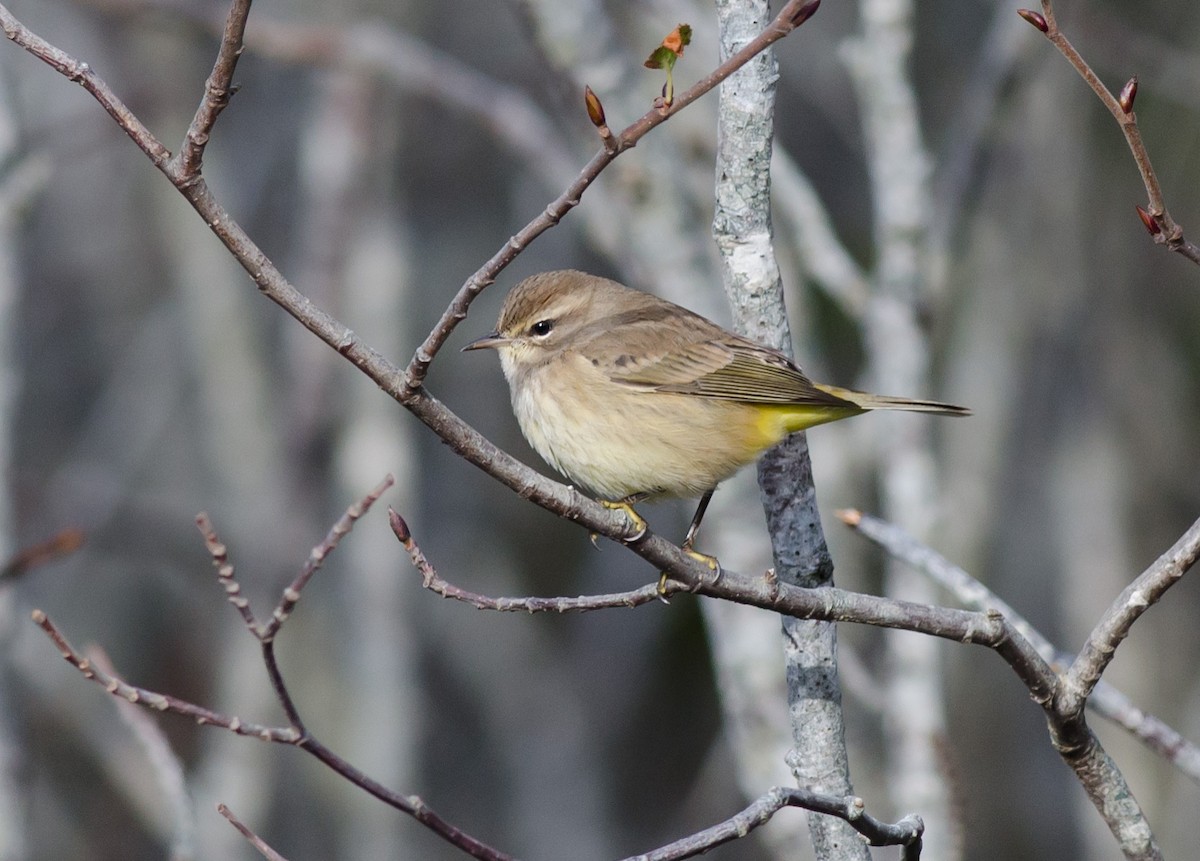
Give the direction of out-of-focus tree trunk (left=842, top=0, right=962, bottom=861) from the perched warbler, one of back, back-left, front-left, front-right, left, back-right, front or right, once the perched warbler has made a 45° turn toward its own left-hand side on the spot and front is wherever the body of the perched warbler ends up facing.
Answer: back

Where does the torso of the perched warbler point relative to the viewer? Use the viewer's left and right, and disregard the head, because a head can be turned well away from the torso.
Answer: facing to the left of the viewer
